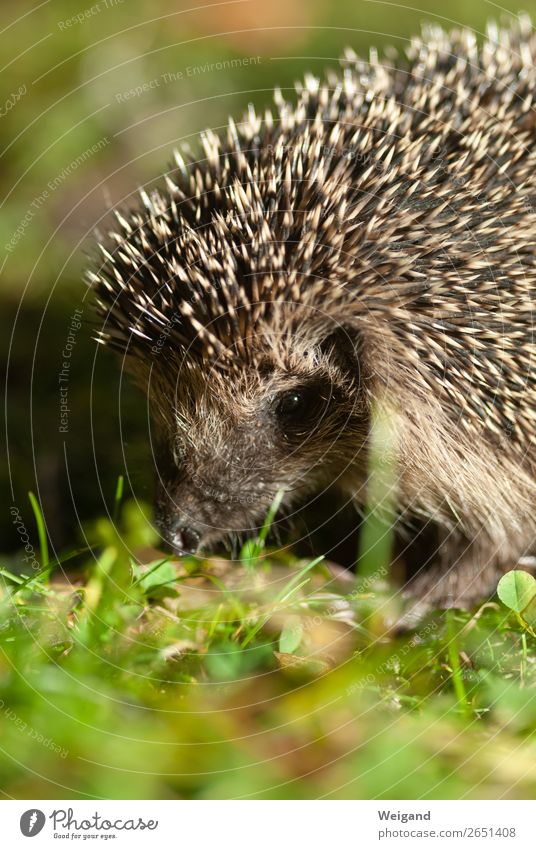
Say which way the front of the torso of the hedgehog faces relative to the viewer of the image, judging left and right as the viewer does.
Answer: facing the viewer and to the left of the viewer
